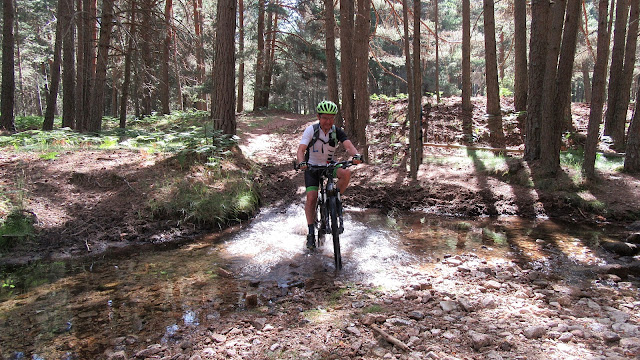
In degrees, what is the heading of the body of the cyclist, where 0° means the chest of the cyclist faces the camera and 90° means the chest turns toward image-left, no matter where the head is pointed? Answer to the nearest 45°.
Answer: approximately 0°

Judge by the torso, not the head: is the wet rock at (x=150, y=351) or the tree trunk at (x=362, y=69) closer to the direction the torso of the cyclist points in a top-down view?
the wet rock

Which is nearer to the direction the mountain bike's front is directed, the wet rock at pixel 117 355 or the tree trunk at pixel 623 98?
the wet rock

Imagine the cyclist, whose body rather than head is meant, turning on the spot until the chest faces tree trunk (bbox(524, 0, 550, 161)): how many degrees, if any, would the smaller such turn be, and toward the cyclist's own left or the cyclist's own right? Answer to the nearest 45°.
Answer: approximately 135° to the cyclist's own left

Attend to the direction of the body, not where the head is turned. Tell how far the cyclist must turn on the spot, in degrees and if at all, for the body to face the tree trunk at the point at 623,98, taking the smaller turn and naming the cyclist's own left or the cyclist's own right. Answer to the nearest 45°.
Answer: approximately 135° to the cyclist's own left

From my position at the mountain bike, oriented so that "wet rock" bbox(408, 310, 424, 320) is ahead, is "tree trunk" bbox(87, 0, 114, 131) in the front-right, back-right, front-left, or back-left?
back-right

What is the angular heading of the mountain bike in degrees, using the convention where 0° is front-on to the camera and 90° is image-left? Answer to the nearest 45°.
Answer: approximately 0°

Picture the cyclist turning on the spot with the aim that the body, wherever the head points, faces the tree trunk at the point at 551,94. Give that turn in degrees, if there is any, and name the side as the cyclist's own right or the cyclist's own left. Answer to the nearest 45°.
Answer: approximately 135° to the cyclist's own left

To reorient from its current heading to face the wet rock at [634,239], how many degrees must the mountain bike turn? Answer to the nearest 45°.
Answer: approximately 90° to its left
